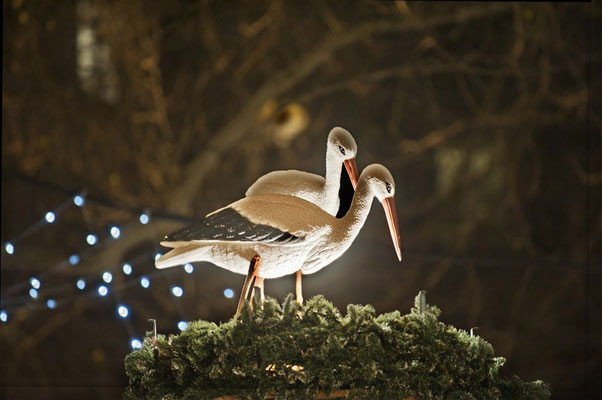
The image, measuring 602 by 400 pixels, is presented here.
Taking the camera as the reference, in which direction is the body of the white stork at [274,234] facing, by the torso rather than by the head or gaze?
to the viewer's right

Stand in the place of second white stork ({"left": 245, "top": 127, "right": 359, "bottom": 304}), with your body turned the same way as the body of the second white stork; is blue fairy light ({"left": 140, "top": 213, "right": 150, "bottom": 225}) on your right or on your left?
on your left

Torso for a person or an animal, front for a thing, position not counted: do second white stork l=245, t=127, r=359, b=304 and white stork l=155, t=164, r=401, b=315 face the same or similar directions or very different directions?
same or similar directions

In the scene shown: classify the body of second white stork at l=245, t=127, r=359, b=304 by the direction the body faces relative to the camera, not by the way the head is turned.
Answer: to the viewer's right

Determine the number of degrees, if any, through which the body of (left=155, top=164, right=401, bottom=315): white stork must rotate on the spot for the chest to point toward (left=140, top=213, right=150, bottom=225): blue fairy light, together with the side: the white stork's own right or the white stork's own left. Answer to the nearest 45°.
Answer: approximately 135° to the white stork's own left

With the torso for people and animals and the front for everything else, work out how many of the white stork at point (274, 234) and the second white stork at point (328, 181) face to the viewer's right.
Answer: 2

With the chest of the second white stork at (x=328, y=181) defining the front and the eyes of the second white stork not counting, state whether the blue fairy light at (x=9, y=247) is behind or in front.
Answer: behind

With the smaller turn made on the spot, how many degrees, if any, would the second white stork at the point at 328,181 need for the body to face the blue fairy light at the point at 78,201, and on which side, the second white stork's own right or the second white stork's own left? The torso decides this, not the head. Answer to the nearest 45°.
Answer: approximately 135° to the second white stork's own left

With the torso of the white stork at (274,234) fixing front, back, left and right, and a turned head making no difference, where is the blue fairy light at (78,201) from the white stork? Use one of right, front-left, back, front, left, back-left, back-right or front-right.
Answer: back-left

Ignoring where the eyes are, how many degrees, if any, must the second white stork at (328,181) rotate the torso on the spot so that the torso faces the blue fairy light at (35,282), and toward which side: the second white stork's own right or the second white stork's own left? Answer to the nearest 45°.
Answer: approximately 135° to the second white stork's own left
